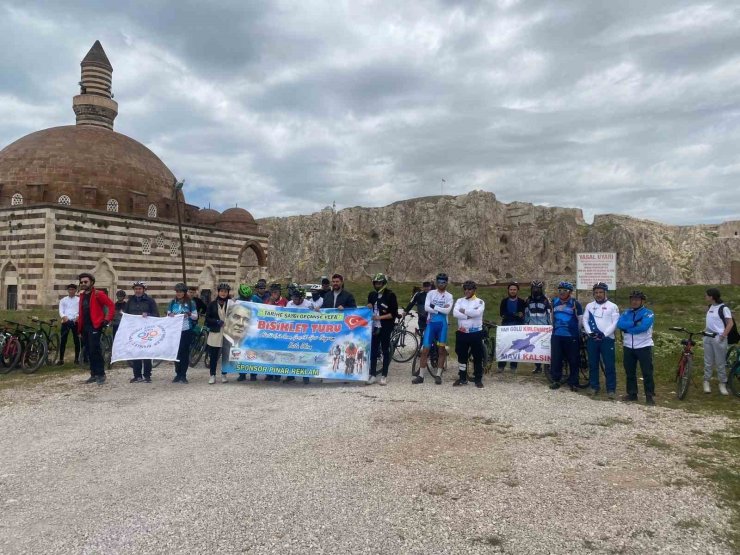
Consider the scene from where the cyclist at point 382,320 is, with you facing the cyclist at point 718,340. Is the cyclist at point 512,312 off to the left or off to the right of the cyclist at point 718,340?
left

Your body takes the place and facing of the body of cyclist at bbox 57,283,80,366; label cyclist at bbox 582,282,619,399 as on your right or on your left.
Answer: on your left

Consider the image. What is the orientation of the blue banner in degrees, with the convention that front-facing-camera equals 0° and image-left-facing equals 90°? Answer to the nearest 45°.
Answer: approximately 0°

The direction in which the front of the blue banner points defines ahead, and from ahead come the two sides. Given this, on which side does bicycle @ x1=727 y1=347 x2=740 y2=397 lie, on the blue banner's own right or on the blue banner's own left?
on the blue banner's own left

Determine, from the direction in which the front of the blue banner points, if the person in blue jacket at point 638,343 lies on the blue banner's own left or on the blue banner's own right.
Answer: on the blue banner's own left
